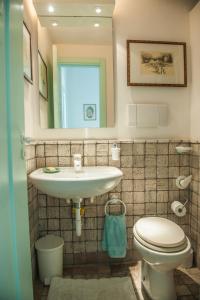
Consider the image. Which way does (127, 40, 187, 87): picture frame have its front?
toward the camera

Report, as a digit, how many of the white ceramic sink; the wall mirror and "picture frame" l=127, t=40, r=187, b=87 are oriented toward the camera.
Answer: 3

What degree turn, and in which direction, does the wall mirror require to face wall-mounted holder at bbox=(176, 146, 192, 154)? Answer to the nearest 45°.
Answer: approximately 90° to its left

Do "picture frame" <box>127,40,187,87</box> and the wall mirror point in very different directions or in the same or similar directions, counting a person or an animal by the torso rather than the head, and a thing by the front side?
same or similar directions

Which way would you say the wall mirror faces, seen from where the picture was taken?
facing the viewer

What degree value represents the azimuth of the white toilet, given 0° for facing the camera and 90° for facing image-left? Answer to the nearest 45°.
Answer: approximately 315°

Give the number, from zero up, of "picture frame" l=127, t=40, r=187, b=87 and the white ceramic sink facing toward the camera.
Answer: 2

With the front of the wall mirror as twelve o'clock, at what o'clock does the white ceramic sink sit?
The white ceramic sink is roughly at 12 o'clock from the wall mirror.

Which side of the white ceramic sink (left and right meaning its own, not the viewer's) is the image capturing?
front
